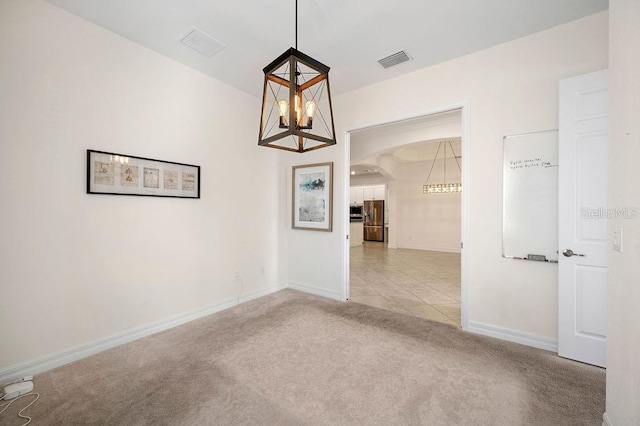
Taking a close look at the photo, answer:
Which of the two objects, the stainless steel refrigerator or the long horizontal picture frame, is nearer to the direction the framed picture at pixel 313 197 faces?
the long horizontal picture frame

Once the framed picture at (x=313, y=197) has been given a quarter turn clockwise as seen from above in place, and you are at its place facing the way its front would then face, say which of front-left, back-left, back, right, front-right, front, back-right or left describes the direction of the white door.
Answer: back

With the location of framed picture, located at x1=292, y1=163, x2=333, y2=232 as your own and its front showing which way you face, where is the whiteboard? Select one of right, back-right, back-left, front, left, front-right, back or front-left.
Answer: left

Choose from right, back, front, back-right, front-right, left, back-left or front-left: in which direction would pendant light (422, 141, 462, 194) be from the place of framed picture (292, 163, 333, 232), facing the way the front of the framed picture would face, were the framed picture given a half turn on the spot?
front

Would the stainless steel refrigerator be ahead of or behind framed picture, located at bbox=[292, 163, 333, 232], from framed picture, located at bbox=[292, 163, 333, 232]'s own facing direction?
behind

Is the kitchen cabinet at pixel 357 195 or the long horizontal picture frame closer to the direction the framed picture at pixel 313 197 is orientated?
the long horizontal picture frame

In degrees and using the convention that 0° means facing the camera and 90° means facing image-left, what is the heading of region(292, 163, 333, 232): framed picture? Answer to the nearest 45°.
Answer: approximately 45°

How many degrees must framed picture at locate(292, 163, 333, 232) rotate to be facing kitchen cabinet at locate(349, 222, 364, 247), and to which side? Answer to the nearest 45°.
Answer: approximately 135° to its right

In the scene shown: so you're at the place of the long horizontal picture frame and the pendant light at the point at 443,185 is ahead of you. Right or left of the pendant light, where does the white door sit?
right
